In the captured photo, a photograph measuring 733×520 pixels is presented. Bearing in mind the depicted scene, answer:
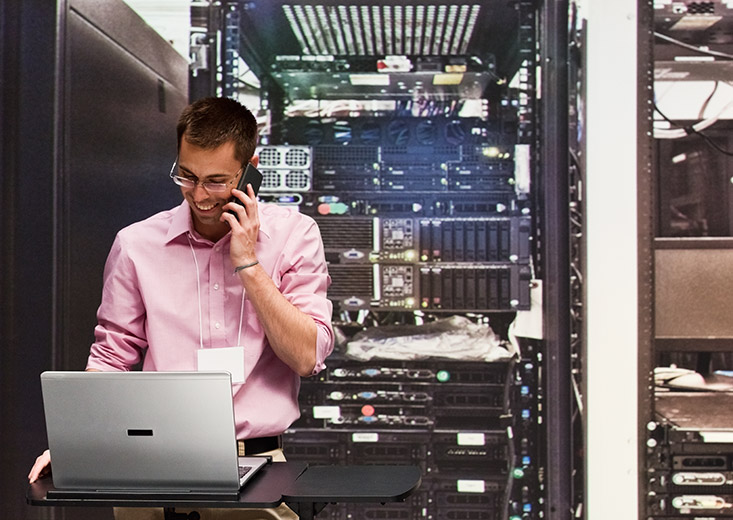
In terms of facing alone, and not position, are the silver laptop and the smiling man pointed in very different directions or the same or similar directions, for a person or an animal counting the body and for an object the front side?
very different directions

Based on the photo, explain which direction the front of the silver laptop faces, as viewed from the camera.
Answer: facing away from the viewer

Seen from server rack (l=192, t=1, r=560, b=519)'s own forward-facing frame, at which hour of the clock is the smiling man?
The smiling man is roughly at 1 o'clock from the server rack.
